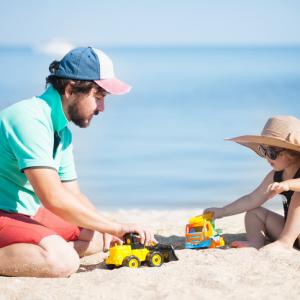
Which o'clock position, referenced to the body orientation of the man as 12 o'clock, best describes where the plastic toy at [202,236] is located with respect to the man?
The plastic toy is roughly at 11 o'clock from the man.

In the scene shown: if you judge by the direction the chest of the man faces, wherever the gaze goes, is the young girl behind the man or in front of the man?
in front

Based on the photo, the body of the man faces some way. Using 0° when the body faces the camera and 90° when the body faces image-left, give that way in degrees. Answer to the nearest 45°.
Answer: approximately 270°

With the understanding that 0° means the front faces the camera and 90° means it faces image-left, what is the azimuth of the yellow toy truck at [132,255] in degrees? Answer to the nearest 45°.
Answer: approximately 270°

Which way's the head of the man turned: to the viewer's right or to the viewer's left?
to the viewer's right

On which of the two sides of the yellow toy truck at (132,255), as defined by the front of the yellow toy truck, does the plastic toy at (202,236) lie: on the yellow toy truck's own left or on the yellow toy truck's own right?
on the yellow toy truck's own left
